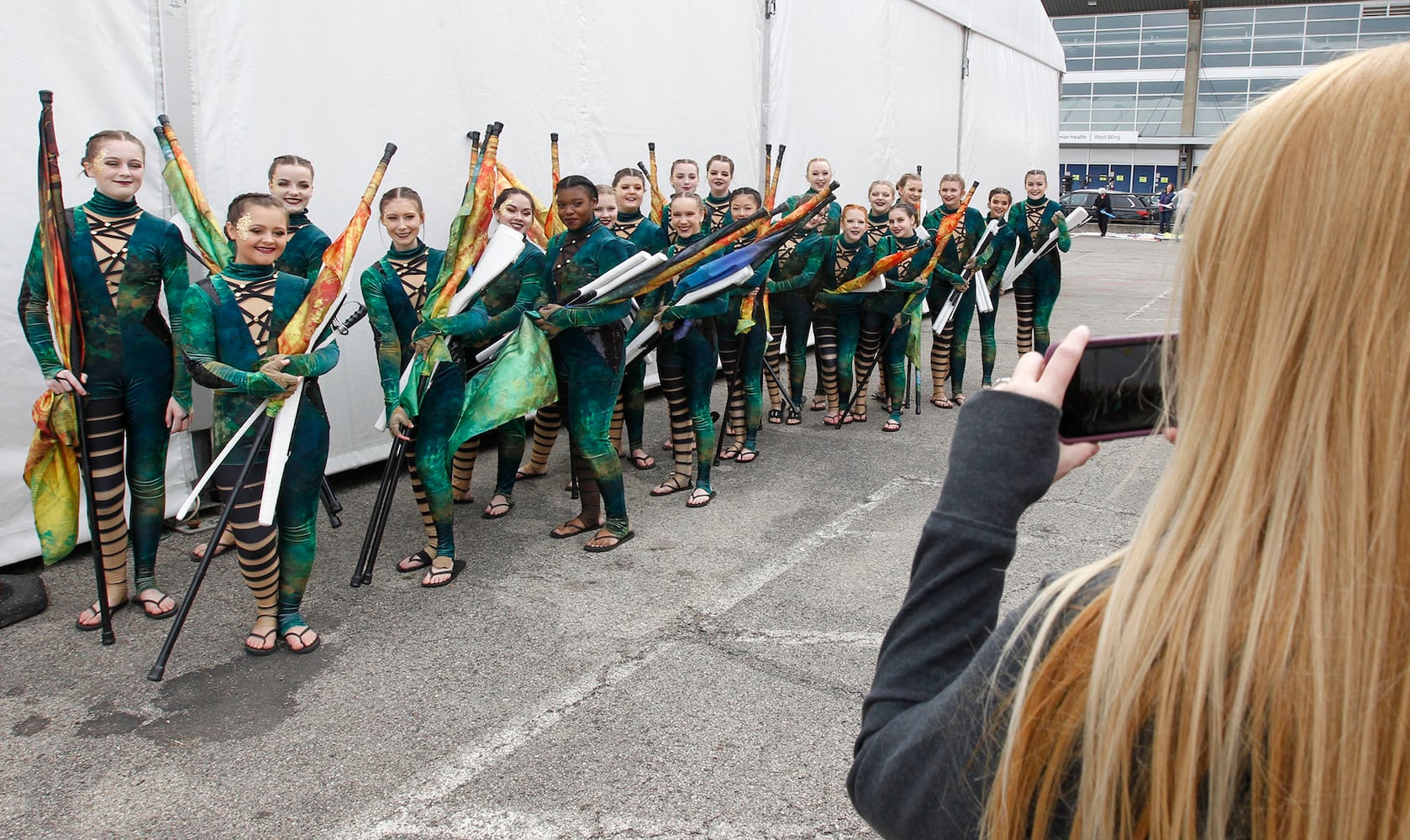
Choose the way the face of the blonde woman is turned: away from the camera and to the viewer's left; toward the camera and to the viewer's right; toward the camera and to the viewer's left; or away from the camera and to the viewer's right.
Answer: away from the camera and to the viewer's left

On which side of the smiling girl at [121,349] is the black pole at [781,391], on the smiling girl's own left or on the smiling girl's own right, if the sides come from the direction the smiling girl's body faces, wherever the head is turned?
on the smiling girl's own left

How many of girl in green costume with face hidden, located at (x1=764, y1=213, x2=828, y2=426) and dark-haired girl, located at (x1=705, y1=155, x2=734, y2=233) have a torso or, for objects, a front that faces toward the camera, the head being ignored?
2

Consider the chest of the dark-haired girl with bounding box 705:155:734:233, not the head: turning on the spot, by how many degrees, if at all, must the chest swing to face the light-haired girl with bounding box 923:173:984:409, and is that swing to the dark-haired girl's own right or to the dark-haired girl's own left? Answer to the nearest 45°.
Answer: approximately 135° to the dark-haired girl's own left

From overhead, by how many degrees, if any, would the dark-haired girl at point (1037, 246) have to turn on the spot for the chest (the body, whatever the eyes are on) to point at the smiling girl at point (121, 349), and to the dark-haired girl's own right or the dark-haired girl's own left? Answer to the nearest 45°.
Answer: approximately 45° to the dark-haired girl's own right
